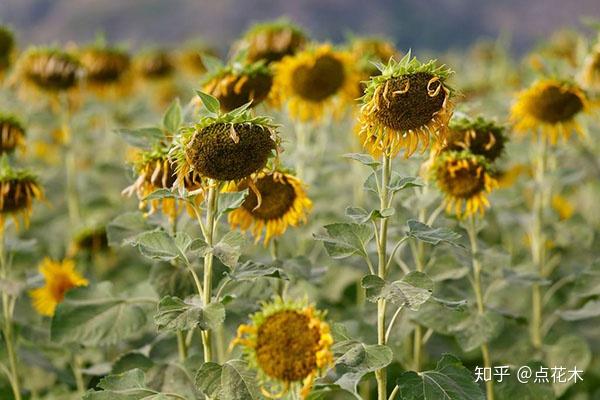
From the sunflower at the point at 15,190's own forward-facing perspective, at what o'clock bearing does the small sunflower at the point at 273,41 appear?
The small sunflower is roughly at 8 o'clock from the sunflower.

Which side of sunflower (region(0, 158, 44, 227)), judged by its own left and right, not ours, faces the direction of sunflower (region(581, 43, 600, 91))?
left

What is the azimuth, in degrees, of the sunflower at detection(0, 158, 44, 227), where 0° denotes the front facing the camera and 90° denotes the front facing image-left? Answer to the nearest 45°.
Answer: approximately 0°

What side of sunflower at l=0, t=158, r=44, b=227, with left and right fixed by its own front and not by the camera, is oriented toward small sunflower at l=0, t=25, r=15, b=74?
back
